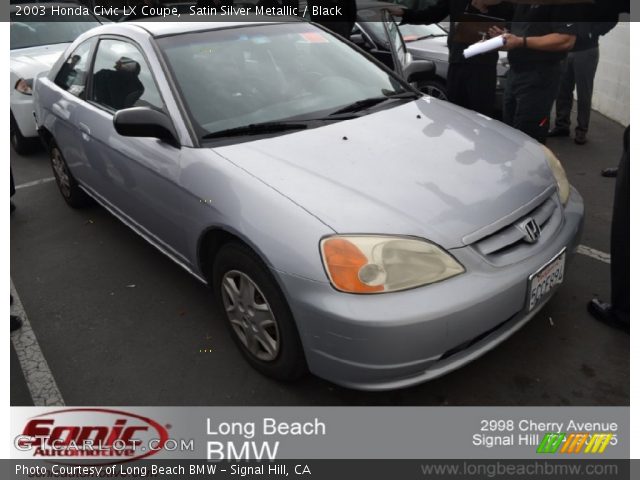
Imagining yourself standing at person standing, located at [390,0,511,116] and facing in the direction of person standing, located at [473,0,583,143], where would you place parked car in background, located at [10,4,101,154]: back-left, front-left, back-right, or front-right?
back-right

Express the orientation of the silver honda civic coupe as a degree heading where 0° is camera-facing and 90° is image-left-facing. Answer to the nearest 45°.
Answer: approximately 315°

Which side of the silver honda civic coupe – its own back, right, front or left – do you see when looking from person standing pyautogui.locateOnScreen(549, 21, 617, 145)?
left

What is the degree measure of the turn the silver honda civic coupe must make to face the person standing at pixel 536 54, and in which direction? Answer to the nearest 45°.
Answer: approximately 90° to its left

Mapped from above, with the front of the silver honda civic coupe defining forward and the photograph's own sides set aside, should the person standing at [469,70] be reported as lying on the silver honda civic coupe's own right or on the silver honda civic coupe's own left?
on the silver honda civic coupe's own left

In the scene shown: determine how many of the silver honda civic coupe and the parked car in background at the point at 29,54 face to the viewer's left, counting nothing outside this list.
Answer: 0

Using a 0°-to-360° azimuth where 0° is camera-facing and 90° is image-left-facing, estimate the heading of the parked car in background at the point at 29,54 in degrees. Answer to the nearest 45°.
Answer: approximately 315°

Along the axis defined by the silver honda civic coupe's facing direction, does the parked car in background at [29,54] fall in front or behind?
behind
